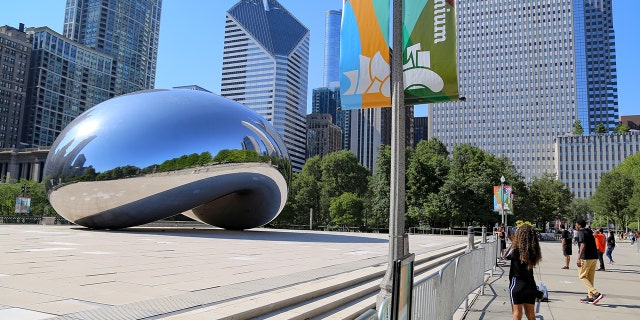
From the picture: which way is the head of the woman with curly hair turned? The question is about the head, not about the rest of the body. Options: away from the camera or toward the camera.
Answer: away from the camera

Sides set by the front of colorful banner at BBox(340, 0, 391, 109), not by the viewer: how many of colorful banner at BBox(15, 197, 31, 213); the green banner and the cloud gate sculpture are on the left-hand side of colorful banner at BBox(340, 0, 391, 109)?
1

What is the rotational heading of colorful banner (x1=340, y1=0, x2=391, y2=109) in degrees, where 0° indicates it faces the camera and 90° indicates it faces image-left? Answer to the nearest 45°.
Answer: approximately 0°

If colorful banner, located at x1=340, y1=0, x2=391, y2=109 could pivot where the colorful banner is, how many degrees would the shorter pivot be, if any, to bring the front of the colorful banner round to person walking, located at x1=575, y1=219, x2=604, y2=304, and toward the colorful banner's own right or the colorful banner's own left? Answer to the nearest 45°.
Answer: approximately 135° to the colorful banner's own left

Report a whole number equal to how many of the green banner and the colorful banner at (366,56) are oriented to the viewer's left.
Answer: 0

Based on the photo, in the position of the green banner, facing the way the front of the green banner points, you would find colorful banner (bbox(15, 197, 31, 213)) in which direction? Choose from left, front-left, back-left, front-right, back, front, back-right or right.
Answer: back-right

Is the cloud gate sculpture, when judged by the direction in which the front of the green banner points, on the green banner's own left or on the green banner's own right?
on the green banner's own right
